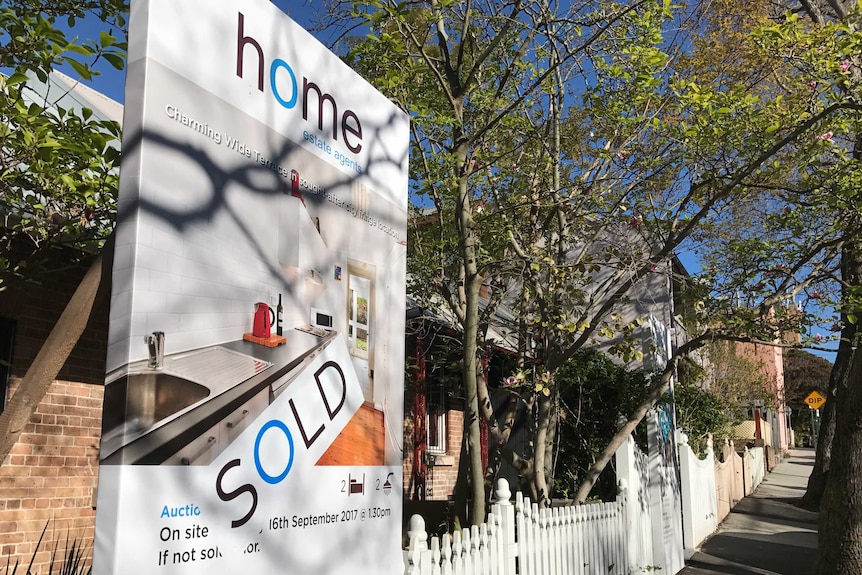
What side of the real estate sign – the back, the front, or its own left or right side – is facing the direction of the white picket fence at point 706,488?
left

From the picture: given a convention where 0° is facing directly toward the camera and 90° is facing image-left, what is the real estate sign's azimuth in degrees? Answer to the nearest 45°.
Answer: approximately 315°

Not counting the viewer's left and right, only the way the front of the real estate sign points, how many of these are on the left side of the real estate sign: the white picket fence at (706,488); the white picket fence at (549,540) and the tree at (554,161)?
3

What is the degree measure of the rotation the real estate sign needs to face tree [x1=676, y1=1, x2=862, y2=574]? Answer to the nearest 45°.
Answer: approximately 90° to its left

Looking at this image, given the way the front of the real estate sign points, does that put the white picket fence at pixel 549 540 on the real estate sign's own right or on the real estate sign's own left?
on the real estate sign's own left

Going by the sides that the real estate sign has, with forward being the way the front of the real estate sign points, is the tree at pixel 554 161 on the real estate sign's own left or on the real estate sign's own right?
on the real estate sign's own left

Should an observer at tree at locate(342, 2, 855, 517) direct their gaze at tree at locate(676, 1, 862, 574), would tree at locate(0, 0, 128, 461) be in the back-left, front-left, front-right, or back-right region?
back-right
